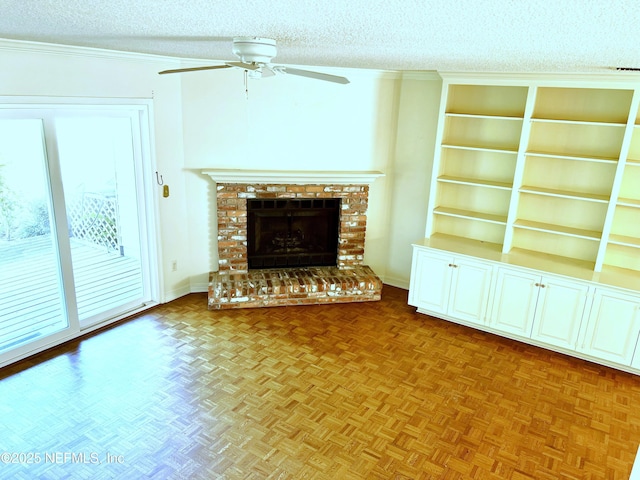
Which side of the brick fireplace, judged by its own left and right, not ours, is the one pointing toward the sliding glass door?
right

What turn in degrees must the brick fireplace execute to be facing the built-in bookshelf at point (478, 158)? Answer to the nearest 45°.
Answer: approximately 90° to its left

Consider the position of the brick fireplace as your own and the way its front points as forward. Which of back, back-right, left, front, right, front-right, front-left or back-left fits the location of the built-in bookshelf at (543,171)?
left

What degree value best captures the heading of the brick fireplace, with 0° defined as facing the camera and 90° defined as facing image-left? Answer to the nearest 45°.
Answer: approximately 0°

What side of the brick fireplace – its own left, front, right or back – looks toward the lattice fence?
right
